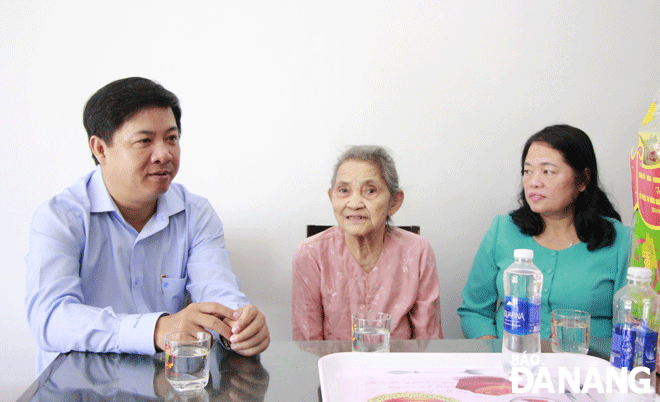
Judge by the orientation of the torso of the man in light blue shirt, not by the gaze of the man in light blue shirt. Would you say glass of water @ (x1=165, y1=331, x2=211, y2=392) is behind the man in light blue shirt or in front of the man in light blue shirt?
in front

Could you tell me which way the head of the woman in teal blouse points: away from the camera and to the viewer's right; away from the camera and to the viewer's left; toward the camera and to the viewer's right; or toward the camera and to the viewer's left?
toward the camera and to the viewer's left

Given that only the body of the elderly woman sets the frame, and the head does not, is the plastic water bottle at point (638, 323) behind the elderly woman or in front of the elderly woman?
in front

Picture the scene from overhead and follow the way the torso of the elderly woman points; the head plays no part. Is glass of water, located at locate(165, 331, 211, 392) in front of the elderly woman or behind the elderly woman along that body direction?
in front

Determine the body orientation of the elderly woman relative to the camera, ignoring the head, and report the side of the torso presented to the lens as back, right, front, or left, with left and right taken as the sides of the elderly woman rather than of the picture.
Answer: front

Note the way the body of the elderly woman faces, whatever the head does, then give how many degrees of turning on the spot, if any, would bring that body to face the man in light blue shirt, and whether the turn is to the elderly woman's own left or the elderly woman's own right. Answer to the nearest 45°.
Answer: approximately 45° to the elderly woman's own right

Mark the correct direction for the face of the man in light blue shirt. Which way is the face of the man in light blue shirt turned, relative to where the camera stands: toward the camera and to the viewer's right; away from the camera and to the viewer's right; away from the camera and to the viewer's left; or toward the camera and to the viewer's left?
toward the camera and to the viewer's right

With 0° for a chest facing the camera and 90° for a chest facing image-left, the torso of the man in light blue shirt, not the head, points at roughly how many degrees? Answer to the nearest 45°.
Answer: approximately 315°

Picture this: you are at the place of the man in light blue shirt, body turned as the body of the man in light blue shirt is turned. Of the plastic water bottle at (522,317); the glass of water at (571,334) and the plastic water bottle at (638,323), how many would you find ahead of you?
3

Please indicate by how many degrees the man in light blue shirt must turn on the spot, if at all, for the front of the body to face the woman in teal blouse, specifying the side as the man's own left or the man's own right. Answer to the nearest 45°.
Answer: approximately 45° to the man's own left

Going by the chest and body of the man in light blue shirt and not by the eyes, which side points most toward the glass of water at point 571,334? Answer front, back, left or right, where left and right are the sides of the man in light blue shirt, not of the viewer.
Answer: front

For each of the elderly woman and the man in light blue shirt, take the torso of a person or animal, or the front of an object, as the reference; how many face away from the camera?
0

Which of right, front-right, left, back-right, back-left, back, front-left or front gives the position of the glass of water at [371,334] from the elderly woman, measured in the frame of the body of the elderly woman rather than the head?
front
